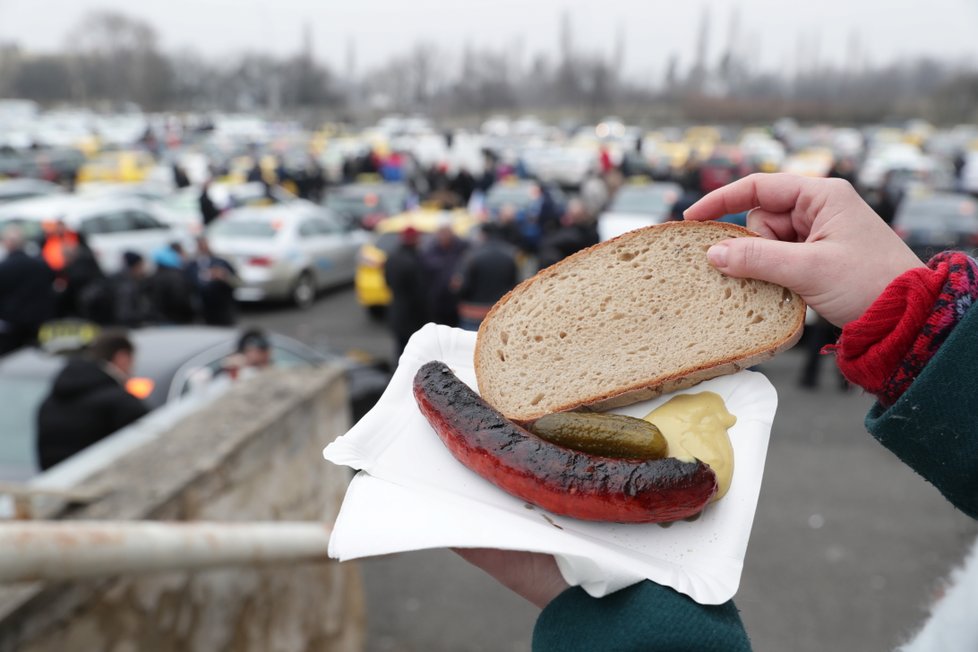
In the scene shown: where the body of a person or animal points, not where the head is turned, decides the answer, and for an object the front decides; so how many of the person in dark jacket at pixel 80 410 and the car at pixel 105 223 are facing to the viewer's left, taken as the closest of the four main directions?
0

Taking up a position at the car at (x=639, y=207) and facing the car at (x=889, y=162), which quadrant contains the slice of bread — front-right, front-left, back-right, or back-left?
back-right

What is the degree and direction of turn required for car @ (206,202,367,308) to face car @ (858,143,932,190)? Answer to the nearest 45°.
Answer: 0° — it already faces it

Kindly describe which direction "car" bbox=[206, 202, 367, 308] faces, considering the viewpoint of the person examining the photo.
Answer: facing away from the viewer and to the right of the viewer

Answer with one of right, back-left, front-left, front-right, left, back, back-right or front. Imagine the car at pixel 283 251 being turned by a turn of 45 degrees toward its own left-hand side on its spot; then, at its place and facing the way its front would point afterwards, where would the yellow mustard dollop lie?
back

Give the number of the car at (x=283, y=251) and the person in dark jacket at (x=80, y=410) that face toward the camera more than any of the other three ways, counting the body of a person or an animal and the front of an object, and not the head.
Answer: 0

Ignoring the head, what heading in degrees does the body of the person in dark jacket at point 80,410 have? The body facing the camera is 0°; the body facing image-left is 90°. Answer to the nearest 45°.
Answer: approximately 225°

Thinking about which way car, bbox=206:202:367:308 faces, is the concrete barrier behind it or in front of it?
behind

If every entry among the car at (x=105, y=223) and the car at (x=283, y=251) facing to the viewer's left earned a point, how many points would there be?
0

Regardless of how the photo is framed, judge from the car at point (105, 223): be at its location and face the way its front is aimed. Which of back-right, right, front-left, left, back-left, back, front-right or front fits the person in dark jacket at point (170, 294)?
back-right

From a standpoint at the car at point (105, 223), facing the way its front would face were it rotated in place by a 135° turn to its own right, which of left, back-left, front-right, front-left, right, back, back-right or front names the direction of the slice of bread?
front

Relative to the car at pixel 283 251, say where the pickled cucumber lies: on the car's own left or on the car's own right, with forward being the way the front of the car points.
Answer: on the car's own right
